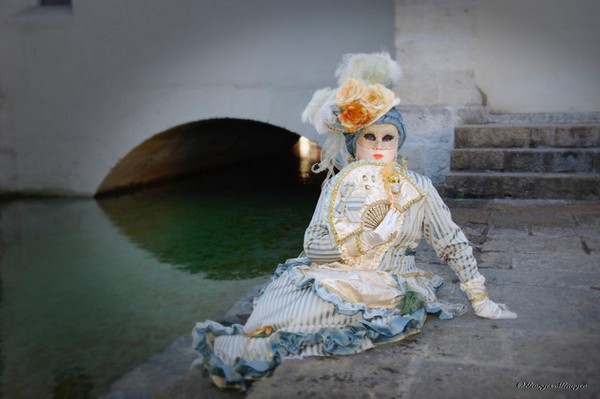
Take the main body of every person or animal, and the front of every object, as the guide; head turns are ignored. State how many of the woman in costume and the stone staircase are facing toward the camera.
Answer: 2

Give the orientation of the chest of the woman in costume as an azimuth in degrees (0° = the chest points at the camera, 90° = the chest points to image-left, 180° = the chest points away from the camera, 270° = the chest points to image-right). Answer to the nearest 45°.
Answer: approximately 0°

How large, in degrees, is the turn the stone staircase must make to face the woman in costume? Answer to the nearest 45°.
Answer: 0° — it already faces them

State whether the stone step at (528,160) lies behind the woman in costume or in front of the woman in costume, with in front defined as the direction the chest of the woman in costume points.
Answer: behind
